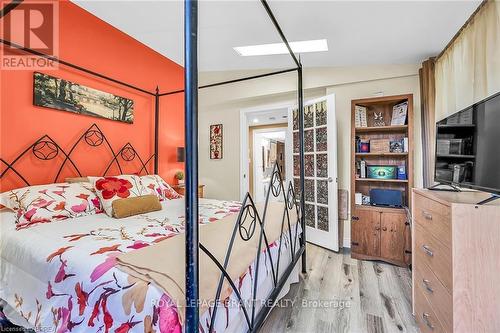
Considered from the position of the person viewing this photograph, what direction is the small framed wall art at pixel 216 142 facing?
facing the viewer

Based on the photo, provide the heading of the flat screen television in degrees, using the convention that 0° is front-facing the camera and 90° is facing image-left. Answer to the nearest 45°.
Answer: approximately 45°

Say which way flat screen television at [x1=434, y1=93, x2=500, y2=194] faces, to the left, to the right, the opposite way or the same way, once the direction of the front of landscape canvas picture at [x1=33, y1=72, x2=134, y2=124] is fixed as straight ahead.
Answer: the opposite way

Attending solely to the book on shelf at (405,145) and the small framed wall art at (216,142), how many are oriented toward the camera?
2

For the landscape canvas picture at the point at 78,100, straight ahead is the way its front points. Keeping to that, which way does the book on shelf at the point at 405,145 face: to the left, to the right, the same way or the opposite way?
to the right

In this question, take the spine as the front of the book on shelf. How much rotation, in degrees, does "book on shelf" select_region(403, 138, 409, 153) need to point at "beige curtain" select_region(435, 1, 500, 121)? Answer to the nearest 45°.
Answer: approximately 45° to its left

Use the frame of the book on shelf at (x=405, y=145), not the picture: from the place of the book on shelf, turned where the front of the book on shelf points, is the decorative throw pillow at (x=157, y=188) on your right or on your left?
on your right

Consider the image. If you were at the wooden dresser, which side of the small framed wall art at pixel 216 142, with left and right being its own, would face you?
front

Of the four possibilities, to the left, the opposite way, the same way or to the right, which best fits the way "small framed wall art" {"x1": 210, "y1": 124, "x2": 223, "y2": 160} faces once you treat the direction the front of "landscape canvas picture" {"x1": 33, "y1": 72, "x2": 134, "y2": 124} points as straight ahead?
to the right

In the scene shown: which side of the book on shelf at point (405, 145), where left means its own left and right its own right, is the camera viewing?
front

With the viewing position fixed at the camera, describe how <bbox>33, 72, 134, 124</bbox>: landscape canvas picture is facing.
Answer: facing the viewer and to the right of the viewer

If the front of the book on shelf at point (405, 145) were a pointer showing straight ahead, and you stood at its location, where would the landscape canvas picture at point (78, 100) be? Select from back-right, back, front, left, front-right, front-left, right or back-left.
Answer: front-right
